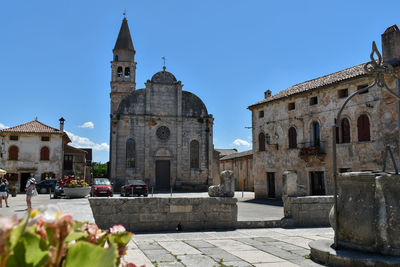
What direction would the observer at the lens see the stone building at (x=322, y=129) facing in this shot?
facing the viewer and to the left of the viewer

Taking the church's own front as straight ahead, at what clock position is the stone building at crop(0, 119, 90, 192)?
The stone building is roughly at 3 o'clock from the church.

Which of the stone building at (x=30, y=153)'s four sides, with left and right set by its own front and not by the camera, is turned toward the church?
left

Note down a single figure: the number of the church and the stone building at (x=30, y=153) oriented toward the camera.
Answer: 2

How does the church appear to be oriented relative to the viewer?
toward the camera

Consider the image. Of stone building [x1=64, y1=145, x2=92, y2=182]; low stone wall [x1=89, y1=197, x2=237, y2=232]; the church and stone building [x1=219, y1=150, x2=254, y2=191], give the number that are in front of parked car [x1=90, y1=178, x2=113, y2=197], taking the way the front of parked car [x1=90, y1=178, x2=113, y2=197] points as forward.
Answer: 1

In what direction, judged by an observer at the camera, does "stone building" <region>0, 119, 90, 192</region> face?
facing the viewer

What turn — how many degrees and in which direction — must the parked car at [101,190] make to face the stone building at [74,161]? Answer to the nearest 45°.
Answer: approximately 180°

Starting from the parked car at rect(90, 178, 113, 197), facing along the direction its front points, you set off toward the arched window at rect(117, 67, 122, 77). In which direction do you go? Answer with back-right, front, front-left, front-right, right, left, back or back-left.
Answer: back

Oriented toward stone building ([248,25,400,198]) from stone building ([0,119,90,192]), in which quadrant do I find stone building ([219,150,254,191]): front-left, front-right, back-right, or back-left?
front-left

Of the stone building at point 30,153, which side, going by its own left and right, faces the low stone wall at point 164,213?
front

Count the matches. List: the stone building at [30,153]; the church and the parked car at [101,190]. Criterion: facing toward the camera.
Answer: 3

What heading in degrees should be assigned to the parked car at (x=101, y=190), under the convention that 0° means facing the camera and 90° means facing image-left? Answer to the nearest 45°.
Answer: approximately 0°
